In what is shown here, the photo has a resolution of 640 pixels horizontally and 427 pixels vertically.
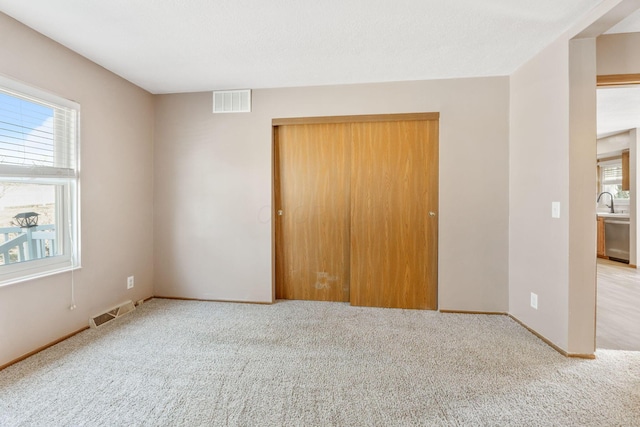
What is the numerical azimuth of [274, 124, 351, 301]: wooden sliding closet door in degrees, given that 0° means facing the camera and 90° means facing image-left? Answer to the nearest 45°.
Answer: approximately 0°

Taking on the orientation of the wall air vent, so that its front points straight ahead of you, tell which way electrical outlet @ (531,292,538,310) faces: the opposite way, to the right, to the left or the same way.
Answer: to the right

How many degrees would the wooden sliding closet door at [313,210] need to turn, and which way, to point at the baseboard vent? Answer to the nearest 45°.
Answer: approximately 90° to its right

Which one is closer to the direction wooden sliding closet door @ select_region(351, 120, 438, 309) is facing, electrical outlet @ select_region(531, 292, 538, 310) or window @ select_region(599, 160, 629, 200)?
the electrical outlet

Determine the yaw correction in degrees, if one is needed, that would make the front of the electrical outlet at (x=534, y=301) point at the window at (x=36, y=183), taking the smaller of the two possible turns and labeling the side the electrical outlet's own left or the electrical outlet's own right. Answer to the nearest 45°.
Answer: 0° — it already faces it

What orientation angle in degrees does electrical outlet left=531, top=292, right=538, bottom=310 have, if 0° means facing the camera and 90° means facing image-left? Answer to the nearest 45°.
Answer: approximately 45°

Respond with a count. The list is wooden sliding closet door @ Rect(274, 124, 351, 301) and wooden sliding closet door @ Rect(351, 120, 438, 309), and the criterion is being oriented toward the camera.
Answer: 2

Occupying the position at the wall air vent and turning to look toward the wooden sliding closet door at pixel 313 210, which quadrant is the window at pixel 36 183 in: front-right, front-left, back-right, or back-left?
back-right

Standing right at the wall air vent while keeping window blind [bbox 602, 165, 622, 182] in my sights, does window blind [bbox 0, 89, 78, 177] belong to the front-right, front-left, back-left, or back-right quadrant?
back-right

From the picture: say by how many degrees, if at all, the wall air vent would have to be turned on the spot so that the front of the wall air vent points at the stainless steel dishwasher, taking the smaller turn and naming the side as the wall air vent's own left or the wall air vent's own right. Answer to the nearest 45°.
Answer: approximately 90° to the wall air vent's own left

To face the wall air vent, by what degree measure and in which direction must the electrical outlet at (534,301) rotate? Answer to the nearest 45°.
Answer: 0° — it already faces it

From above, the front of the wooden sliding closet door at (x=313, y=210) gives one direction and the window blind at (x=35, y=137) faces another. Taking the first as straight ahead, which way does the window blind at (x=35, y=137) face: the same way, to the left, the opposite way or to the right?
to the left

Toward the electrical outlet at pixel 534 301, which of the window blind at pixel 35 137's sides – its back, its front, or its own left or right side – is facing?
front
